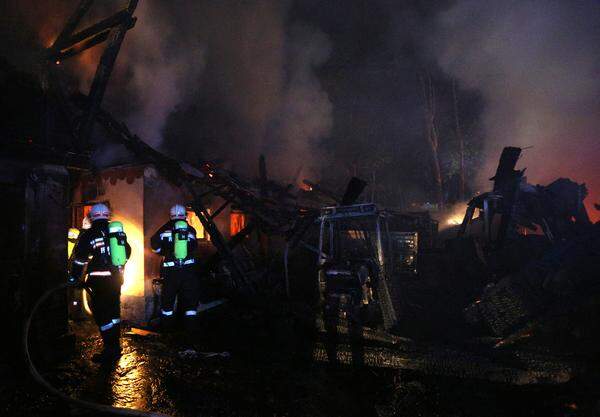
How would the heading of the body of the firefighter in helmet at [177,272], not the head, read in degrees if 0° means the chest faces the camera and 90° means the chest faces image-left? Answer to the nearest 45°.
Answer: approximately 180°

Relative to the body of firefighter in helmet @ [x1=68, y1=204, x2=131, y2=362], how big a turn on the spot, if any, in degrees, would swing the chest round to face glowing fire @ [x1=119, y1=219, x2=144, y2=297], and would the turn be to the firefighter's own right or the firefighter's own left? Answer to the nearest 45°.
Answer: approximately 45° to the firefighter's own right

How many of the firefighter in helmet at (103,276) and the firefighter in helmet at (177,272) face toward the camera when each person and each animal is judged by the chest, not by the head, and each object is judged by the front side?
0

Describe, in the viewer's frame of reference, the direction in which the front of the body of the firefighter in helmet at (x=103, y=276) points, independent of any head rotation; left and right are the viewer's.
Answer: facing away from the viewer and to the left of the viewer

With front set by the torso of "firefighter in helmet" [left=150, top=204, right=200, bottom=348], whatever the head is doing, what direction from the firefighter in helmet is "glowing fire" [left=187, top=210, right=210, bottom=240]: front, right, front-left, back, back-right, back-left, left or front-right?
front

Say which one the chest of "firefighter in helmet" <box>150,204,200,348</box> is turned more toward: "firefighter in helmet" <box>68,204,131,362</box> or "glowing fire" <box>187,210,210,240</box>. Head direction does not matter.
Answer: the glowing fire
